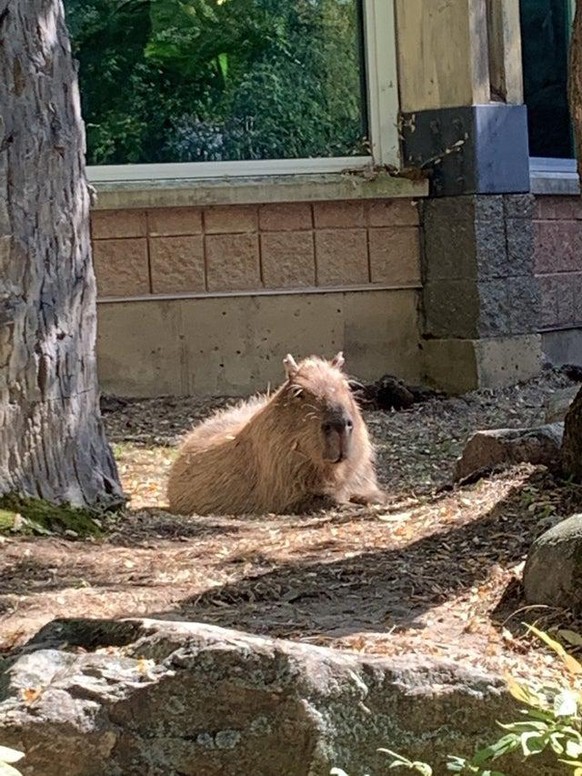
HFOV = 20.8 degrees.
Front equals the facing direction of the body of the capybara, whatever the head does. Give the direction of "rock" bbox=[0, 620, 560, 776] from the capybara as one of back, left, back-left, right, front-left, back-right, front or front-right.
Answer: front-right

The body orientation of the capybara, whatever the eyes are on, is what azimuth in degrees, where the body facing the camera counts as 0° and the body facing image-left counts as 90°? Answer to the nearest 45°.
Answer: approximately 315°

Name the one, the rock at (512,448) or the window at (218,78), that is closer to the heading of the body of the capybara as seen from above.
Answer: the rock

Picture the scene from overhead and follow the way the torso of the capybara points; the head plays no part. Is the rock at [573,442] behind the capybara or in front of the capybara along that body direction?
in front

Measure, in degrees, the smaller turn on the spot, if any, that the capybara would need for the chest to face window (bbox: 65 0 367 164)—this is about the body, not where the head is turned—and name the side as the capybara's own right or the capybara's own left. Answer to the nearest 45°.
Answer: approximately 135° to the capybara's own left

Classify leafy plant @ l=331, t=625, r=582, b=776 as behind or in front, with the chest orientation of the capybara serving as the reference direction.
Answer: in front
